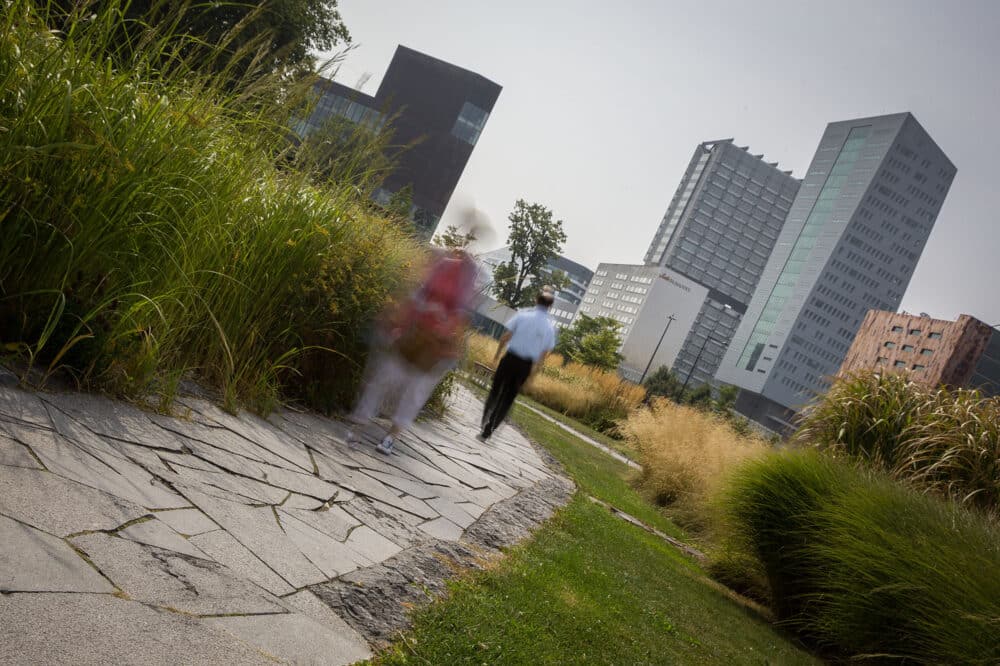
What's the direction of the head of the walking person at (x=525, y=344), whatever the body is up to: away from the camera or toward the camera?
away from the camera

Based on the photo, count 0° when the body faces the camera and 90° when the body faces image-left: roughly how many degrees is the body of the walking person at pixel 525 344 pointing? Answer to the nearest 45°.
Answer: approximately 180°

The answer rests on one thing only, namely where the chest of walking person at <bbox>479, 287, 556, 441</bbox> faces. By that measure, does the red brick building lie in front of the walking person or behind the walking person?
in front

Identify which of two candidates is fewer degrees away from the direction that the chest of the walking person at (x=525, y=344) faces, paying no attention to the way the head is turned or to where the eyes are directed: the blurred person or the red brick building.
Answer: the red brick building

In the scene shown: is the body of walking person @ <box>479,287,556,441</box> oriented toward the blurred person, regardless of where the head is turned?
no

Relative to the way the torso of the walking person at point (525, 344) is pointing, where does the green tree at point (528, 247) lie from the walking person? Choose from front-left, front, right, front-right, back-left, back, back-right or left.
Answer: front
